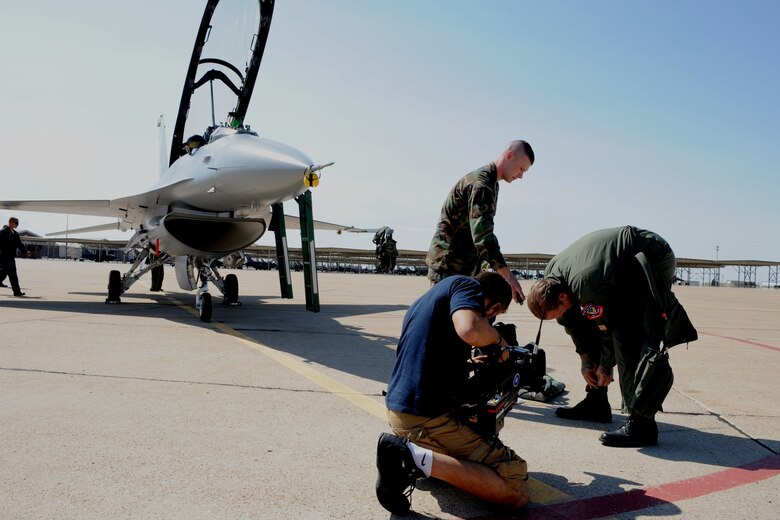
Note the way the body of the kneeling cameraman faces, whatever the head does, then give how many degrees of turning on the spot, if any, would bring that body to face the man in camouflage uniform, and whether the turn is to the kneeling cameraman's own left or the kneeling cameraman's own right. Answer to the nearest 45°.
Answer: approximately 90° to the kneeling cameraman's own left

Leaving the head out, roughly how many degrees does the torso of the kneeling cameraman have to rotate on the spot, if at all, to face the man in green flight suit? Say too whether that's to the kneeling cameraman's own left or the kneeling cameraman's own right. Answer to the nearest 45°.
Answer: approximately 45° to the kneeling cameraman's own left

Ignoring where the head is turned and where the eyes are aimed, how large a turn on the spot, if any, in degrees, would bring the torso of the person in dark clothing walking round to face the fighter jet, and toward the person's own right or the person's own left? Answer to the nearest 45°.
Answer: approximately 45° to the person's own right

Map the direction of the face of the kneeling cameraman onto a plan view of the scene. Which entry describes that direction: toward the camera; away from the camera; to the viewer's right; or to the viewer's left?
to the viewer's right

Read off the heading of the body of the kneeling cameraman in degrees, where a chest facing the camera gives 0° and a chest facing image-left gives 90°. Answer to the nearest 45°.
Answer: approximately 270°

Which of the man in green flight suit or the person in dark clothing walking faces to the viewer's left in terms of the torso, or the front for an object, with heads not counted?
the man in green flight suit

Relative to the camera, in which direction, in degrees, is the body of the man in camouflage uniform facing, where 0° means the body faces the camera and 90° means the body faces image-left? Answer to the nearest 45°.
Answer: approximately 270°

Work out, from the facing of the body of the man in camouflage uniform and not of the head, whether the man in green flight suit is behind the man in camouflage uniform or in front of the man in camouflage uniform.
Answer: in front

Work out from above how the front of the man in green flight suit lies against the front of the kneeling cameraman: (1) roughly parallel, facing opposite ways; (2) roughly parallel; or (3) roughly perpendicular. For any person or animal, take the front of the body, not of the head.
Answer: roughly parallel, facing opposite ways

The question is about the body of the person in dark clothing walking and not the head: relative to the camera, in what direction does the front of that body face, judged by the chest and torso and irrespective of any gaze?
to the viewer's right

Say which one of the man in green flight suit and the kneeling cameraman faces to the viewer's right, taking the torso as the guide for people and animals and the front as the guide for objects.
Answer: the kneeling cameraman

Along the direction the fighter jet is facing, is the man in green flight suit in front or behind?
in front

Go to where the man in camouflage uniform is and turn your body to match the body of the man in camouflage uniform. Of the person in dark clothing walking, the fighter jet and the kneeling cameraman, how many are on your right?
1
